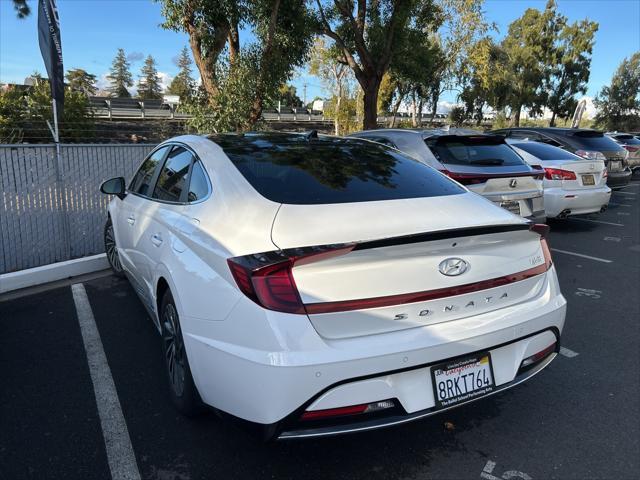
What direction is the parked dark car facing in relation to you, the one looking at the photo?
facing away from the viewer and to the left of the viewer

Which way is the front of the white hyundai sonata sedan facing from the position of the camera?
facing away from the viewer and to the left of the viewer

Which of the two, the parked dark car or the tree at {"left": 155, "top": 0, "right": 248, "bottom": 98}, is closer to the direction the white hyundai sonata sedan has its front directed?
the tree

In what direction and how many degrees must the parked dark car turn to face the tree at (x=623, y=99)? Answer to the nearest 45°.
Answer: approximately 45° to its right

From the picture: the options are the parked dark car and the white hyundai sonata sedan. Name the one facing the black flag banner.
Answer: the white hyundai sonata sedan

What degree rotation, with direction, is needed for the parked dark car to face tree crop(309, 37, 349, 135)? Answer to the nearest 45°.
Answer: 0° — it already faces it

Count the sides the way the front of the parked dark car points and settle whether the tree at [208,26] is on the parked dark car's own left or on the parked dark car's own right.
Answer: on the parked dark car's own left

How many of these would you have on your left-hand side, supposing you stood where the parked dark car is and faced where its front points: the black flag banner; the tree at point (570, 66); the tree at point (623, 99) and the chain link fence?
2

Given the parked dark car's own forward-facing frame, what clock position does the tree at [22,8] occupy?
The tree is roughly at 10 o'clock from the parked dark car.
